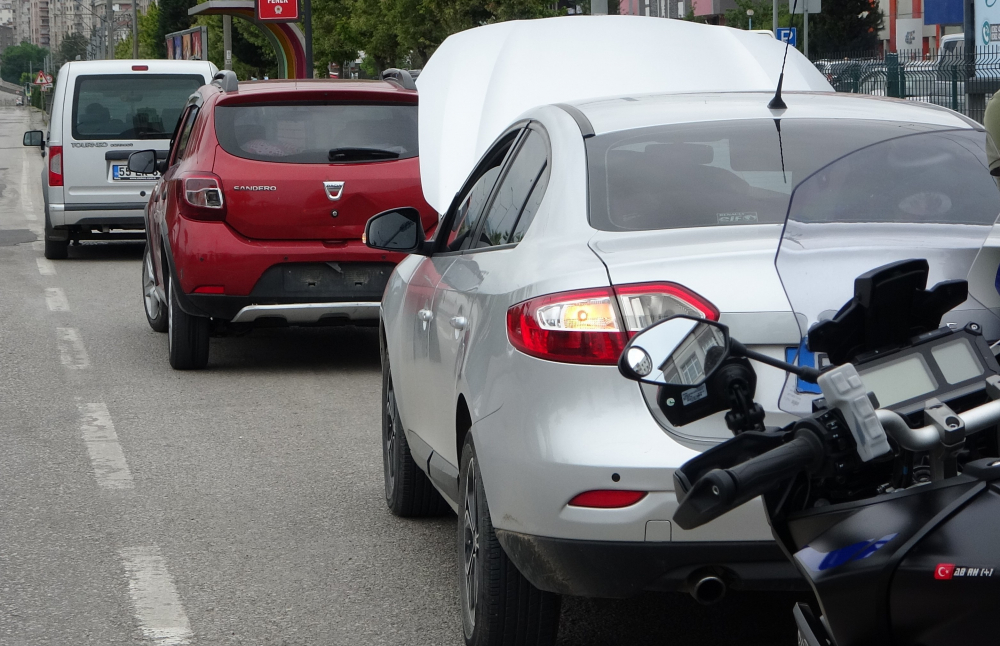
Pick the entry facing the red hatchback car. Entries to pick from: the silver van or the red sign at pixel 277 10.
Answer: the red sign

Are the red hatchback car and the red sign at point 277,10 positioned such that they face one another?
yes

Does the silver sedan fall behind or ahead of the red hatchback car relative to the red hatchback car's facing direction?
behind

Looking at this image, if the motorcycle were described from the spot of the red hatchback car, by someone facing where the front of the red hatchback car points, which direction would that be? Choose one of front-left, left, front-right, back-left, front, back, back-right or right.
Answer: back

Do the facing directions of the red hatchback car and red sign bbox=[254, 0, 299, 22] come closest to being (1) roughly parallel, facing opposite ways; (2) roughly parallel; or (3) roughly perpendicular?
roughly parallel, facing opposite ways

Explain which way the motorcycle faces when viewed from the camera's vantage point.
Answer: facing away from the viewer and to the left of the viewer

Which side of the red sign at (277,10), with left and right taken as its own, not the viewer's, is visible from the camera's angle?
front

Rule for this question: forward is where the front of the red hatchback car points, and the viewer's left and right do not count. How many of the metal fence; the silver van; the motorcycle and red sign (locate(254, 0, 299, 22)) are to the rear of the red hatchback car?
1

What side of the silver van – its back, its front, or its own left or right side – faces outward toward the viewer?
back

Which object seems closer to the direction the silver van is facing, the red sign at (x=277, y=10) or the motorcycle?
the red sign

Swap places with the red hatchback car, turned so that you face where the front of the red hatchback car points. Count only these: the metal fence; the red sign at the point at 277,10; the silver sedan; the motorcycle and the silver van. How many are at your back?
2

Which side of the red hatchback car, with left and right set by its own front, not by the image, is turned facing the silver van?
front

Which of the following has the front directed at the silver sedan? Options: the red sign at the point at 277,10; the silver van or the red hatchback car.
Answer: the red sign

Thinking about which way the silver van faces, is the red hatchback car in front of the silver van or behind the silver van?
behind

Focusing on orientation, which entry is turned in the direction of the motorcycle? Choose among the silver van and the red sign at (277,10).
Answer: the red sign

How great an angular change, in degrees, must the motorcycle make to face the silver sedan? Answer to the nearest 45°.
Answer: approximately 45° to its right

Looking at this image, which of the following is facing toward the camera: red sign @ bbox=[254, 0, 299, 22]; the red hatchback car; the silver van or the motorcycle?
the red sign

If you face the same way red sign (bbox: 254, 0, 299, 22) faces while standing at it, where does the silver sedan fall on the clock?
The silver sedan is roughly at 12 o'clock from the red sign.

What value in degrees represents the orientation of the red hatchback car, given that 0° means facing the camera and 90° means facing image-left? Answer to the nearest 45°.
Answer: approximately 180°

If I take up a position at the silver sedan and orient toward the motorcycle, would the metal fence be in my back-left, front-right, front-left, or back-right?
back-left
